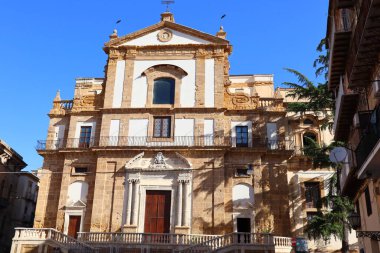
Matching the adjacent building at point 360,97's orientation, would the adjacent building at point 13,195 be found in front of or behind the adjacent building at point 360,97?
in front

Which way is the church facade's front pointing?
toward the camera

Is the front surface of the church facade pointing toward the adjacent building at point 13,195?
no

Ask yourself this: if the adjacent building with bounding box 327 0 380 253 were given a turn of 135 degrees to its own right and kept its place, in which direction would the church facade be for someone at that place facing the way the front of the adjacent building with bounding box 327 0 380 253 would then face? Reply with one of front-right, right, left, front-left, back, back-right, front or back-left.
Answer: left

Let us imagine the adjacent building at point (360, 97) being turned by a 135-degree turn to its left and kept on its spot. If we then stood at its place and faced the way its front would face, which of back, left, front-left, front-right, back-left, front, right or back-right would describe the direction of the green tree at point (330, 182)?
back-left

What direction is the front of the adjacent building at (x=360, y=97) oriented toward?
to the viewer's left

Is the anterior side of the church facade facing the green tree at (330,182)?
no
